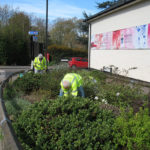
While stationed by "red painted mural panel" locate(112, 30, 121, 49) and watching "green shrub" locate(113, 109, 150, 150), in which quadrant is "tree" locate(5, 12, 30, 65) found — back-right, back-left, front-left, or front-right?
back-right

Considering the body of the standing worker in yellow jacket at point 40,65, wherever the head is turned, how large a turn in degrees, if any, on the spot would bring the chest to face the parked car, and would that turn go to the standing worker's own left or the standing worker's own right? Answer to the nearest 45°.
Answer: approximately 180°

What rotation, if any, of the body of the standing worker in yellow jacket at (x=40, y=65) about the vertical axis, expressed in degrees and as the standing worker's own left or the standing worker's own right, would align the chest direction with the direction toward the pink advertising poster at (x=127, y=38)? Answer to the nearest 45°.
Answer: approximately 90° to the standing worker's own left

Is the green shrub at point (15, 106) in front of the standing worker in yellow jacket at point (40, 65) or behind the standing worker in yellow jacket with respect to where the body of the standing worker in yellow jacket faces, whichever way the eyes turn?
in front

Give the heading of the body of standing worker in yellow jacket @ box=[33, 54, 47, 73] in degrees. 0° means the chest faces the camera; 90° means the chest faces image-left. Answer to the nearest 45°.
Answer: approximately 0°

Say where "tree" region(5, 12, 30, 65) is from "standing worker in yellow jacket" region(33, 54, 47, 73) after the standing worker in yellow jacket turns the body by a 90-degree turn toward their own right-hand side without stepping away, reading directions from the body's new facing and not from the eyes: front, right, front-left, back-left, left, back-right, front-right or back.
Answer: right

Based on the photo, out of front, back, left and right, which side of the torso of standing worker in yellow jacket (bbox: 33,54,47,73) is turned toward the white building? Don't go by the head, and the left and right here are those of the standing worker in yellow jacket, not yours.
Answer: left

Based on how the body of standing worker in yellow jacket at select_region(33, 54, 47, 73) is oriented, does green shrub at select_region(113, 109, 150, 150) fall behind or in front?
in front
